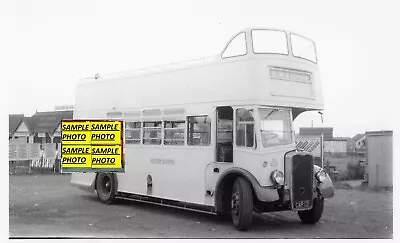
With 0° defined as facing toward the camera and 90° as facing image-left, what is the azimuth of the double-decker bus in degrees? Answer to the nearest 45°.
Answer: approximately 315°

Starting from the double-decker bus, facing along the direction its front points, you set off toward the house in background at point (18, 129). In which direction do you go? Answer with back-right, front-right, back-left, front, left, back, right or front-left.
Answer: back-right
